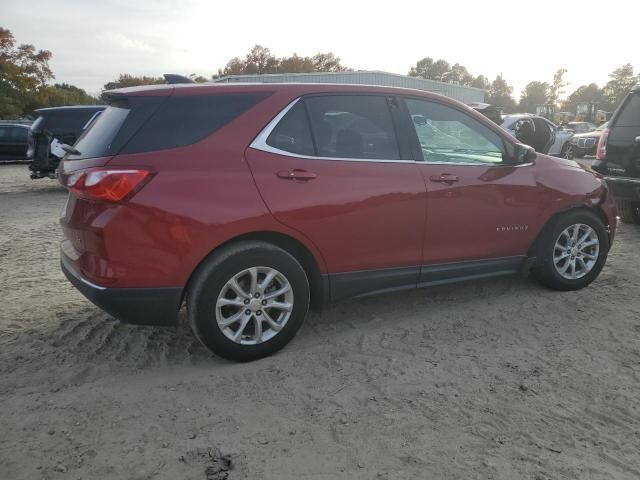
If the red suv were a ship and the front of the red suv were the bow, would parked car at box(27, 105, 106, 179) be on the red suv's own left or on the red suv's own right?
on the red suv's own left

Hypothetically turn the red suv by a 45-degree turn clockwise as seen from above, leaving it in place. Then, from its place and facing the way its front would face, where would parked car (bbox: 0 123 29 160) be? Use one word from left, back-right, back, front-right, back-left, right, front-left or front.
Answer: back-left

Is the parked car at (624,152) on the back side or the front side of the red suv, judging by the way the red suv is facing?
on the front side

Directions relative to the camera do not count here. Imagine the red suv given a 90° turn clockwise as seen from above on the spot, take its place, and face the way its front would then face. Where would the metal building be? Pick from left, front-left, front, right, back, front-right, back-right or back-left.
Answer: back-left

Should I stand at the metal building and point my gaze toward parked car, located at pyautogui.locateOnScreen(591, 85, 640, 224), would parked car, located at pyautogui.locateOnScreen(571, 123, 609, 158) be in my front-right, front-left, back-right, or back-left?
front-left

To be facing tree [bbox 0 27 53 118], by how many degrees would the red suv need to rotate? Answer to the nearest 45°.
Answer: approximately 90° to its left

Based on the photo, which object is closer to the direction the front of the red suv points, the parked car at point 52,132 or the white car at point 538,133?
the white car

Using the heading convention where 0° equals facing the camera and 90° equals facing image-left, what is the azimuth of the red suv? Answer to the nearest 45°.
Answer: approximately 225°

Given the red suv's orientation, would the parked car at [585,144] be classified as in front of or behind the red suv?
in front

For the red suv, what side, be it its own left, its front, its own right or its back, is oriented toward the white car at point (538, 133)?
front
